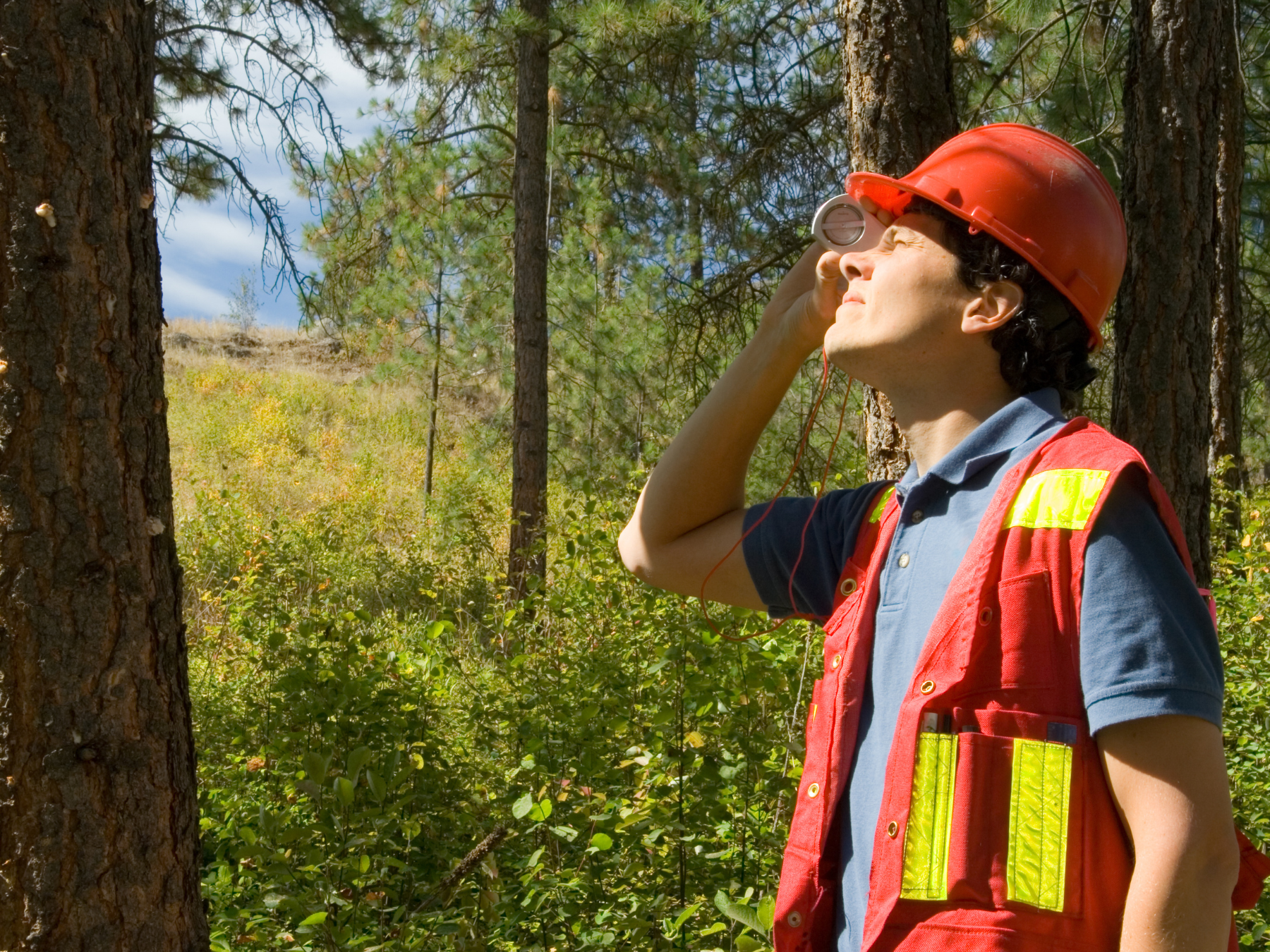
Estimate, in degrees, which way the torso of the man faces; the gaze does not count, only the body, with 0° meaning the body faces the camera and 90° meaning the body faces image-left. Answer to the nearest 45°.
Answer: approximately 45°

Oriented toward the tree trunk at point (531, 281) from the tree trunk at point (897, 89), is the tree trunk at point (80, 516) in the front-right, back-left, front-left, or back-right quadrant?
back-left

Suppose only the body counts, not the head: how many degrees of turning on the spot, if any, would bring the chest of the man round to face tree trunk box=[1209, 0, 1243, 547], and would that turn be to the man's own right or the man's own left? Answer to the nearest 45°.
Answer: approximately 135° to the man's own right

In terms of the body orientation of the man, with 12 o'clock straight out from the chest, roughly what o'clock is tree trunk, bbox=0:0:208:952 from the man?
The tree trunk is roughly at 2 o'clock from the man.

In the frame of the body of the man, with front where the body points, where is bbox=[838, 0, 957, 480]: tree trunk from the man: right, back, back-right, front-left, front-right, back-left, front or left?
back-right

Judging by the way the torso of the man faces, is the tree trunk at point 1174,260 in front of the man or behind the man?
behind

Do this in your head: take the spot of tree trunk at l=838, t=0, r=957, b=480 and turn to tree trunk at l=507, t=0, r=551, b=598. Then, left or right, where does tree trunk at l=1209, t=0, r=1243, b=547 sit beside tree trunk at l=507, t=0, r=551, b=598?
right

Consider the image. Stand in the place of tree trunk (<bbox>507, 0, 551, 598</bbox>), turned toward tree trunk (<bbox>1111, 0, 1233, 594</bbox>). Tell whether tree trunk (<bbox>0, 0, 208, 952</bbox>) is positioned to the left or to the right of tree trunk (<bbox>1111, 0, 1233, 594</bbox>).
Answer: right

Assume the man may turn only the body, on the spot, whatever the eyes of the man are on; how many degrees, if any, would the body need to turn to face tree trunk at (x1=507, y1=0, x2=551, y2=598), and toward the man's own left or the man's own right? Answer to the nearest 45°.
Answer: approximately 90° to the man's own right

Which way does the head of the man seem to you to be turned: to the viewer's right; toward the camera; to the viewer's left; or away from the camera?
to the viewer's left
